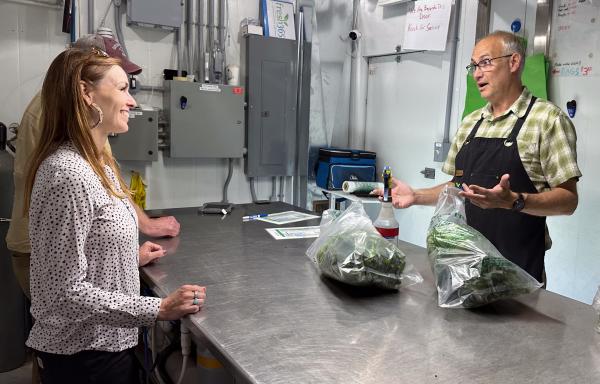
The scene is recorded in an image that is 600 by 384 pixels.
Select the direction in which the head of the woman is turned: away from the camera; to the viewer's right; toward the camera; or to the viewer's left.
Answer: to the viewer's right

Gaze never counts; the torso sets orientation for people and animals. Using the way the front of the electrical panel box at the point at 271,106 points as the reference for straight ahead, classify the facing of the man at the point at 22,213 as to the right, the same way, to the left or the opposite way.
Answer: to the left

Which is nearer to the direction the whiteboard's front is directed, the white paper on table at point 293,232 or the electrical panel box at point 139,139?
the white paper on table

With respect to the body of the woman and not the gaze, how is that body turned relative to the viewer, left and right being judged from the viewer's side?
facing to the right of the viewer

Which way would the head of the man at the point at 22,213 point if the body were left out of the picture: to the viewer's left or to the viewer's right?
to the viewer's right

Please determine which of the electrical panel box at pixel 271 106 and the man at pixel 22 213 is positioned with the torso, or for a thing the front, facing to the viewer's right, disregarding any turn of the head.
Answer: the man

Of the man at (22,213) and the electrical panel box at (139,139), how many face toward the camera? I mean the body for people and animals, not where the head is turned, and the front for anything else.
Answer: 1

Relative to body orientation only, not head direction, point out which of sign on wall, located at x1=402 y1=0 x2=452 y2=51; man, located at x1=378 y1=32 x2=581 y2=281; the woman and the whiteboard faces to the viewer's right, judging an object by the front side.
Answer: the woman

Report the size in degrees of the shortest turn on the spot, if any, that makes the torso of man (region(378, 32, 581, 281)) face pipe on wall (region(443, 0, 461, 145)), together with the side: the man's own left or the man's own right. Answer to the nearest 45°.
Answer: approximately 135° to the man's own right

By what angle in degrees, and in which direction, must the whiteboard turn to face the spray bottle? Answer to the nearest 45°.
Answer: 0° — it already faces it

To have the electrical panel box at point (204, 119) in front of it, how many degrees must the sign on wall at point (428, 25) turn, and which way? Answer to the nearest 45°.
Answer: approximately 90° to its right

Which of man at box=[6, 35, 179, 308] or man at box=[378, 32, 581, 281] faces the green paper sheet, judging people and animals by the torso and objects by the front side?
man at box=[6, 35, 179, 308]

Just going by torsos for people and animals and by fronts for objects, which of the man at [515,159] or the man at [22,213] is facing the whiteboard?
the man at [22,213]
